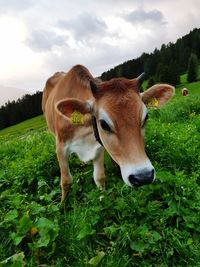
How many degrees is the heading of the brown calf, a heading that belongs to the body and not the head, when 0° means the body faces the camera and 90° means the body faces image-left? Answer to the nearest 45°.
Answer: approximately 315°
